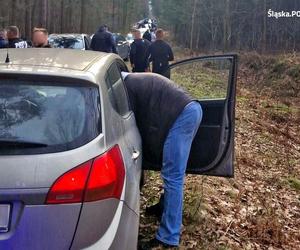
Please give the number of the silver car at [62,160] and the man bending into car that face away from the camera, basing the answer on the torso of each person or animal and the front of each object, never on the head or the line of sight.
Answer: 1

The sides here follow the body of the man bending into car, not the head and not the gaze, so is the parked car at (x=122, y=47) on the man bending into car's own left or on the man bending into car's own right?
on the man bending into car's own right

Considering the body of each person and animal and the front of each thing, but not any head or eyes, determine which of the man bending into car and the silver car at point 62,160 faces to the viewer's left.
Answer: the man bending into car

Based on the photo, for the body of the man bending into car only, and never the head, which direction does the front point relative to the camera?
to the viewer's left

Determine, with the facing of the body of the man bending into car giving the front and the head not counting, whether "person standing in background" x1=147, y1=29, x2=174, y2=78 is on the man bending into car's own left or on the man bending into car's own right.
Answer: on the man bending into car's own right

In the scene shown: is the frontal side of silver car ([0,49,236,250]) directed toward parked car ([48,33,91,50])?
yes

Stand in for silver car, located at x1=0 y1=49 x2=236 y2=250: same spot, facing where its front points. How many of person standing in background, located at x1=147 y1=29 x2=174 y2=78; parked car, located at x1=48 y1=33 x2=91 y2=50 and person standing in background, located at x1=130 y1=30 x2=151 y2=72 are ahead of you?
3

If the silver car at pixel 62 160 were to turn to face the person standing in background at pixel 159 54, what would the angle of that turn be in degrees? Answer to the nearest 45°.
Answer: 0° — it already faces them

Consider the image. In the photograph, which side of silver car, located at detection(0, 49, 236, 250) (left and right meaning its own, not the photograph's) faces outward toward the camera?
back

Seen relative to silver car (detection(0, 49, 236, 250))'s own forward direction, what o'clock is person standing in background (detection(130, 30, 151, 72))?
The person standing in background is roughly at 12 o'clock from the silver car.

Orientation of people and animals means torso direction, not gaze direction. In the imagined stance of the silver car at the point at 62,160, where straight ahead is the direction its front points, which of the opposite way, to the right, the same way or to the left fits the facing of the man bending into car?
to the left
